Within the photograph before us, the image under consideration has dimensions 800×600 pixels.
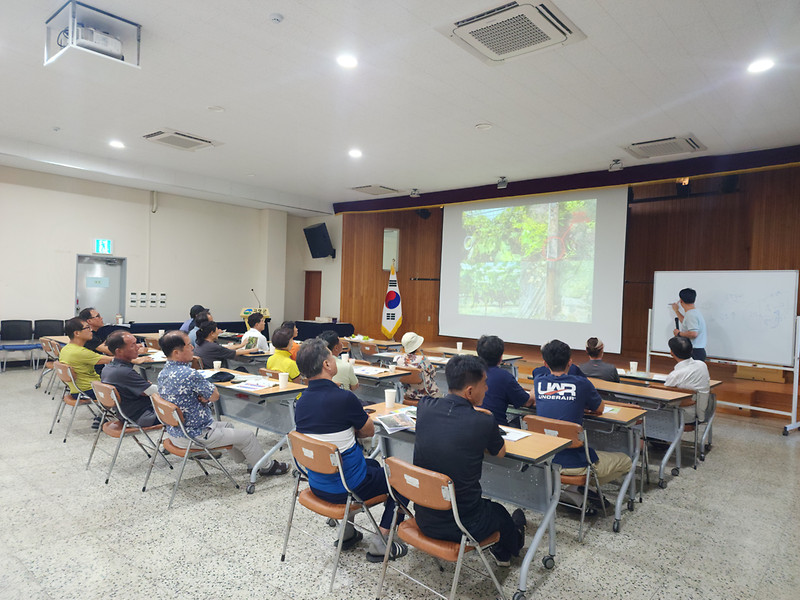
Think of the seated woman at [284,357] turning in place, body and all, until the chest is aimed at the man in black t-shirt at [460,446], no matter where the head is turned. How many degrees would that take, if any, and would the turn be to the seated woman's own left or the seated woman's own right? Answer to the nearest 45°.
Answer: approximately 135° to the seated woman's own right

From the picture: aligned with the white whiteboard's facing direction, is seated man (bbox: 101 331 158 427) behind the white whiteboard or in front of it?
in front

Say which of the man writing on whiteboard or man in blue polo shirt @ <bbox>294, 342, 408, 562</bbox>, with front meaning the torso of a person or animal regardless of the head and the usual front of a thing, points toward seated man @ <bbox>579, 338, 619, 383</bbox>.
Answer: the man in blue polo shirt

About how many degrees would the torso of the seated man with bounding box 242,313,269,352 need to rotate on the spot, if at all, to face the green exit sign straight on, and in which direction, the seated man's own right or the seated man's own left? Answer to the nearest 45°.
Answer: approximately 90° to the seated man's own left

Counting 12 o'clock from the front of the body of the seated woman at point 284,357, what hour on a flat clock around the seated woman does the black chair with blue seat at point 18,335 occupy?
The black chair with blue seat is roughly at 9 o'clock from the seated woman.

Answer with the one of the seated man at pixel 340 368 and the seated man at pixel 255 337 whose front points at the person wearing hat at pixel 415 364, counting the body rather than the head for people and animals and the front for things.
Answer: the seated man at pixel 340 368

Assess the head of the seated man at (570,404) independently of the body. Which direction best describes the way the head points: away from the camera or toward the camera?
away from the camera

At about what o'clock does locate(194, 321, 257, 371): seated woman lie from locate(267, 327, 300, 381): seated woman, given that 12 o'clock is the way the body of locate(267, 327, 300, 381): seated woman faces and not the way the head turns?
locate(194, 321, 257, 371): seated woman is roughly at 9 o'clock from locate(267, 327, 300, 381): seated woman.

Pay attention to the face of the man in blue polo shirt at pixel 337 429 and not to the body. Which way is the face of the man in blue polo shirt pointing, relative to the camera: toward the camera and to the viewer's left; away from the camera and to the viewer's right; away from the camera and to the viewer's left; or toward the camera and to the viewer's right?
away from the camera and to the viewer's right

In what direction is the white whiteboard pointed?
toward the camera

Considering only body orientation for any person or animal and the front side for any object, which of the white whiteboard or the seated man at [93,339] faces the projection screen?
the seated man

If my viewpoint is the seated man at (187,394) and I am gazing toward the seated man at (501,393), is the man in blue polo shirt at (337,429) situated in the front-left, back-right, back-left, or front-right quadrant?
front-right

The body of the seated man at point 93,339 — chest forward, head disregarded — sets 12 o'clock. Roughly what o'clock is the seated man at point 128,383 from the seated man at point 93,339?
the seated man at point 128,383 is roughly at 3 o'clock from the seated man at point 93,339.

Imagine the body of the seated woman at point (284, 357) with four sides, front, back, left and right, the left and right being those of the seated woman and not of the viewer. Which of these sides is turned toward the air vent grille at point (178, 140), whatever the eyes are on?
left

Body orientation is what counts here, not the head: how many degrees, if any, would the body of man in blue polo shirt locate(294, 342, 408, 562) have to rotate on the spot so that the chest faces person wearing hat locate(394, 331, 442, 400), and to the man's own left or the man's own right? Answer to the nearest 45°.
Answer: approximately 45° to the man's own left

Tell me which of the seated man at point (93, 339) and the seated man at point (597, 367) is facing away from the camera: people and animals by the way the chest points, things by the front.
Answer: the seated man at point (597, 367)

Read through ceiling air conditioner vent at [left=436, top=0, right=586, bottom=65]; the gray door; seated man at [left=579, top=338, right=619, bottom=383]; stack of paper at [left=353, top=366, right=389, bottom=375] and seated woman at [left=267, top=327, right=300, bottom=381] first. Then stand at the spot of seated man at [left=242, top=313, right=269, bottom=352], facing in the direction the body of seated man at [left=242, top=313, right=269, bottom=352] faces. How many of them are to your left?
1

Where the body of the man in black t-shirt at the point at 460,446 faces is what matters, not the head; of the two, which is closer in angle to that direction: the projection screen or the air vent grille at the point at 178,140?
the projection screen

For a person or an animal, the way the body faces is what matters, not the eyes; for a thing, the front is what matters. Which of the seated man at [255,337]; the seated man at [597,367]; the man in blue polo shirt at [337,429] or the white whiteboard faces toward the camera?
the white whiteboard

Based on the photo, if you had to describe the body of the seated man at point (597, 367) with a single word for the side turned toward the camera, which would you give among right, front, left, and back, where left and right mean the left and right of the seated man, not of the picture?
back
